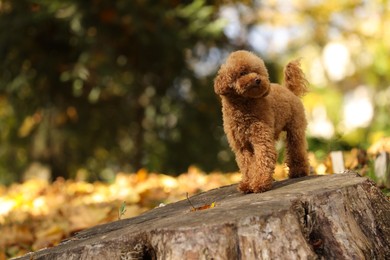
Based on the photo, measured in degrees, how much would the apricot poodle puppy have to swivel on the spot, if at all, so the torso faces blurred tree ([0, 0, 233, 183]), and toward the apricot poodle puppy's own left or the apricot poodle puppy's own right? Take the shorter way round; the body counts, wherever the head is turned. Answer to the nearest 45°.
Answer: approximately 90° to the apricot poodle puppy's own right
